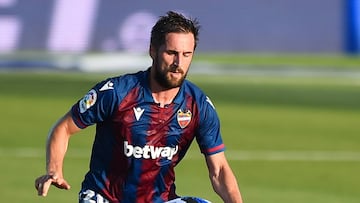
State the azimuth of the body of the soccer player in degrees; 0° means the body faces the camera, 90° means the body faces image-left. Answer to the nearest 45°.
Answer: approximately 315°
